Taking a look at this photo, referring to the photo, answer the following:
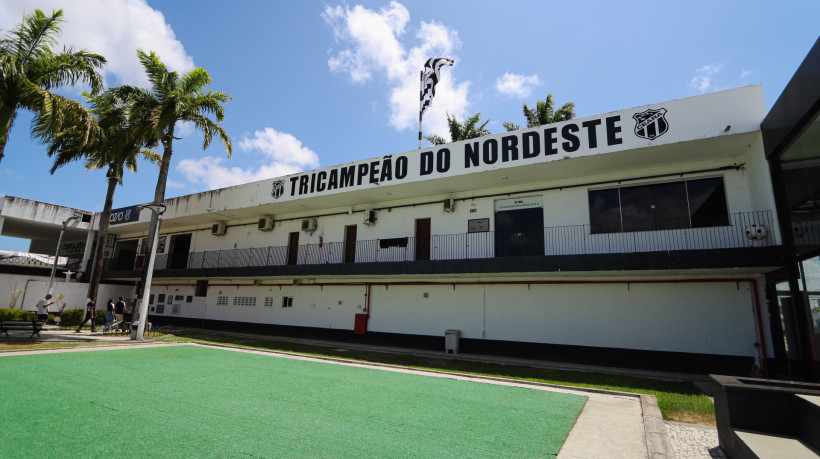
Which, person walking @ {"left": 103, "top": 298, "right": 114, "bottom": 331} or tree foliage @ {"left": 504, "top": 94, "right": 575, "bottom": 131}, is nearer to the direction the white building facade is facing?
the person walking

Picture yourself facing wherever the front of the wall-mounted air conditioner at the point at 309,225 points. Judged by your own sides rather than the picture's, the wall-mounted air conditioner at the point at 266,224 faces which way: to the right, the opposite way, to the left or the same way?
the same way

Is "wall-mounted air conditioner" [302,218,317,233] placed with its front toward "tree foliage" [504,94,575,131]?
no

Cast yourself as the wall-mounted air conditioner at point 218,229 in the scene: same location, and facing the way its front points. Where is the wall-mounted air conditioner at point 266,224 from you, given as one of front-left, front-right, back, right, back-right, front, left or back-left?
left

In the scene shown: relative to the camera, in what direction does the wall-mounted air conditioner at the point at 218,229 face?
facing the viewer and to the left of the viewer

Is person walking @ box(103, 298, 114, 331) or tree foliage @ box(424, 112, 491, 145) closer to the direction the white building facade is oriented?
the person walking

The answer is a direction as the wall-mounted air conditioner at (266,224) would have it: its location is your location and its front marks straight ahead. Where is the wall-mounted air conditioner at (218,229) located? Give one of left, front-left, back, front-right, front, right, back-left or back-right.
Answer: right

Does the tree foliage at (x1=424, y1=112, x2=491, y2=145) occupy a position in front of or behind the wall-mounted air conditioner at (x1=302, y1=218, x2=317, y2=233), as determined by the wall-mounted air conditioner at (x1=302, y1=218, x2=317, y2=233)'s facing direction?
behind

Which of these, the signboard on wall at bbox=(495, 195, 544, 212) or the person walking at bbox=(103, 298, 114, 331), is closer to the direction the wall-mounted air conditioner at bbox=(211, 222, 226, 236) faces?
the person walking

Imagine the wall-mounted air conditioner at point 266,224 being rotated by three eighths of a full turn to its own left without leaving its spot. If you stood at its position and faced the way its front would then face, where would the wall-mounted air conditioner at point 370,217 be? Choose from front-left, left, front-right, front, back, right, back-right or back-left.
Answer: front-right

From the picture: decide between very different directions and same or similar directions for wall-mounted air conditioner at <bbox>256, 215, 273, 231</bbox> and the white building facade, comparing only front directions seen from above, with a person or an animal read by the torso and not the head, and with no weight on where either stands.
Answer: same or similar directions

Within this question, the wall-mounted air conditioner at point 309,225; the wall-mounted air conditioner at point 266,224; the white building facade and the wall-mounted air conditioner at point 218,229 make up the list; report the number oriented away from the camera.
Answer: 0

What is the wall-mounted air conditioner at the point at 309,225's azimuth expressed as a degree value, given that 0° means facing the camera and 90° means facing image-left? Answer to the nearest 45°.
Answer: approximately 45°

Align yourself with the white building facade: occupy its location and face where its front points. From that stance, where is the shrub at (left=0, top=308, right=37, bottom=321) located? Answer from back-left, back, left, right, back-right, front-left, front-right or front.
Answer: front-right

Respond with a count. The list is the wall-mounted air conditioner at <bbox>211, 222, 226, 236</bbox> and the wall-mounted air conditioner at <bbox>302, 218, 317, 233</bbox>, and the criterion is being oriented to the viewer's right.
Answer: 0

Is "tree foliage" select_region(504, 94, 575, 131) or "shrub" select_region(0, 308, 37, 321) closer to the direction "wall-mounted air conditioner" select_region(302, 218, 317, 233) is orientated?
the shrub
